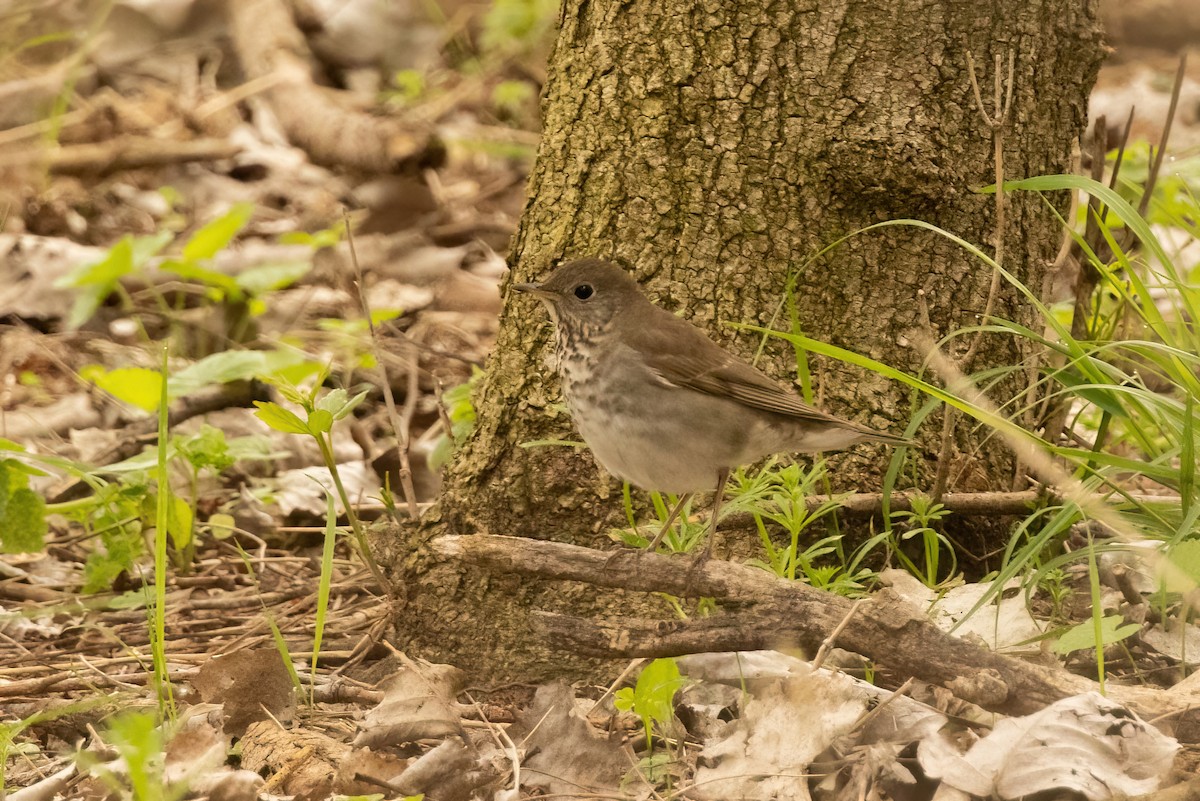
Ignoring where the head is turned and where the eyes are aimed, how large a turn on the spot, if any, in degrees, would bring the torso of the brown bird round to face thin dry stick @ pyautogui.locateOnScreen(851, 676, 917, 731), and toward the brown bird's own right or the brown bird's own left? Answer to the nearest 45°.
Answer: approximately 135° to the brown bird's own left

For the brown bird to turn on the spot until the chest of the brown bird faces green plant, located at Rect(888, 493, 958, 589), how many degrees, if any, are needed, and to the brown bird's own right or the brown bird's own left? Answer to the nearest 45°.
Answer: approximately 180°

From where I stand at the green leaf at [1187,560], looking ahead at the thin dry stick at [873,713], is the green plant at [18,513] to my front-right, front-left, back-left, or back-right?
front-right

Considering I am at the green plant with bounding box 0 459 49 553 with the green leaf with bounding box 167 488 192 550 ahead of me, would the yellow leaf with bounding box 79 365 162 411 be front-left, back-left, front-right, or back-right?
front-left

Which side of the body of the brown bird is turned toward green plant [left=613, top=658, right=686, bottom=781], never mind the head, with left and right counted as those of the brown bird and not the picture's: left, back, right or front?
left

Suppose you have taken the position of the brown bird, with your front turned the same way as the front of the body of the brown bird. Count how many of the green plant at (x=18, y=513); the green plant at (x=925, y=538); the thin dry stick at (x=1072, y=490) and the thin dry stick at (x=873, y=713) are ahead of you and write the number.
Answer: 1

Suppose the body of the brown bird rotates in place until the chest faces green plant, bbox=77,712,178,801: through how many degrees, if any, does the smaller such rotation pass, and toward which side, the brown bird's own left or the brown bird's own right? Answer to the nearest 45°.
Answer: approximately 45° to the brown bird's own left

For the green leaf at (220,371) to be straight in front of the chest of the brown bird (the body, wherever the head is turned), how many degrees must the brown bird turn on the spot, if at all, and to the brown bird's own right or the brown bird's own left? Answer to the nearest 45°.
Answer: approximately 45° to the brown bird's own right

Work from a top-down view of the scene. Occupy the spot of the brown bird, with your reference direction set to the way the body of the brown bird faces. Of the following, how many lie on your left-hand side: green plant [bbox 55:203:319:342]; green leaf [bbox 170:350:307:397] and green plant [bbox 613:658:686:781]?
1

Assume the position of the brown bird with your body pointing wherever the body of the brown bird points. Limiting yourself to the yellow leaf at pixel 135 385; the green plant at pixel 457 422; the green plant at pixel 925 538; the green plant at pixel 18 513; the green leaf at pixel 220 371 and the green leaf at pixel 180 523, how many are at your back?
1

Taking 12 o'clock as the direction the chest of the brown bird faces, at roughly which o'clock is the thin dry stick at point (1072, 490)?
The thin dry stick is roughly at 7 o'clock from the brown bird.

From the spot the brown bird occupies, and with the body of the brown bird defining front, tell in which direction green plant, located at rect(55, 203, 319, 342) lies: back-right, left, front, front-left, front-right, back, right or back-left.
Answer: front-right

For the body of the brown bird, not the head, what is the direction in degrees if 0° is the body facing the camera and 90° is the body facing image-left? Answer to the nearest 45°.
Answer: approximately 90°
